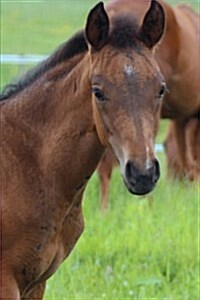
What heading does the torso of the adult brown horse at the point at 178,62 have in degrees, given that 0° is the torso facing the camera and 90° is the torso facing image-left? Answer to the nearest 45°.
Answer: approximately 45°
